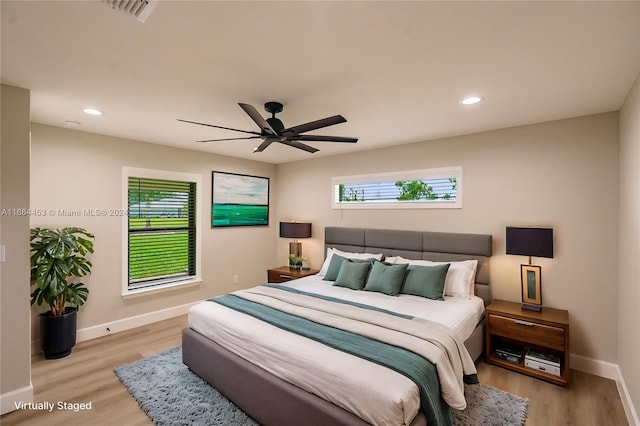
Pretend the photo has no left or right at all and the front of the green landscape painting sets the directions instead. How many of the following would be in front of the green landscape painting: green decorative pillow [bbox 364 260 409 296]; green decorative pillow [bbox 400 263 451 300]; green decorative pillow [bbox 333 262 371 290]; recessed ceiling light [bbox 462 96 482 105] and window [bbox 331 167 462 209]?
5

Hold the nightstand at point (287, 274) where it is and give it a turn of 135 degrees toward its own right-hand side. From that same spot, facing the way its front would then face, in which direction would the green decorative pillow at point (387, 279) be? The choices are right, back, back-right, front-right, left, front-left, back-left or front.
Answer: back-right

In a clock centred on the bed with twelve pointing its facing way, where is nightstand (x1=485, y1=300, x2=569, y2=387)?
The nightstand is roughly at 7 o'clock from the bed.

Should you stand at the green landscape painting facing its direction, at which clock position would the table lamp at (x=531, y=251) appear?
The table lamp is roughly at 12 o'clock from the green landscape painting.

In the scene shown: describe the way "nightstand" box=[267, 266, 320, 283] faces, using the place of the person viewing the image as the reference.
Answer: facing the viewer and to the left of the viewer

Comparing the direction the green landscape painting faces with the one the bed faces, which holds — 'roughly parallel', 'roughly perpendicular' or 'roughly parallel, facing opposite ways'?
roughly perpendicular

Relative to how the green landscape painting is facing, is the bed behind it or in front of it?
in front

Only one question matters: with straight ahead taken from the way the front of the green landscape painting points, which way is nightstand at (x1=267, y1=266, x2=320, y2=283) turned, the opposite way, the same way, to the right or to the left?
to the right

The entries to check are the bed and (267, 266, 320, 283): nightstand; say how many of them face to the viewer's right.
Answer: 0

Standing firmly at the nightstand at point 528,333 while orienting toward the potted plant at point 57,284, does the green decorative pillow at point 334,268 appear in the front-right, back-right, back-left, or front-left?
front-right

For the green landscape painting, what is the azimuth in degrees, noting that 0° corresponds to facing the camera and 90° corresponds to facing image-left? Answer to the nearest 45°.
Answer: approximately 315°

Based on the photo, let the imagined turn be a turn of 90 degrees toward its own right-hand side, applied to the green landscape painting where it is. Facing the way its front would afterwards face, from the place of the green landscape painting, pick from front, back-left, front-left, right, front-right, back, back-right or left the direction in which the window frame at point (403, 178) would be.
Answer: left

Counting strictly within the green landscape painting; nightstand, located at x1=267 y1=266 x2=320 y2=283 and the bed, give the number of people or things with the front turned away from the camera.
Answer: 0

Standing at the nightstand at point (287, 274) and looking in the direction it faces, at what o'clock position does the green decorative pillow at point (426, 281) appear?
The green decorative pillow is roughly at 9 o'clock from the nightstand.

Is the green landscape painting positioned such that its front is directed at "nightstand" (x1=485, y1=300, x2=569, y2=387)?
yes

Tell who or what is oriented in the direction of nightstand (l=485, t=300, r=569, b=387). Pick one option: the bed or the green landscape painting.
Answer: the green landscape painting

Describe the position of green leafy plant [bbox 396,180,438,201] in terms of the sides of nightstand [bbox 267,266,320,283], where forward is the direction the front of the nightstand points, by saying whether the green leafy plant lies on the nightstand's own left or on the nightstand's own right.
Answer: on the nightstand's own left
